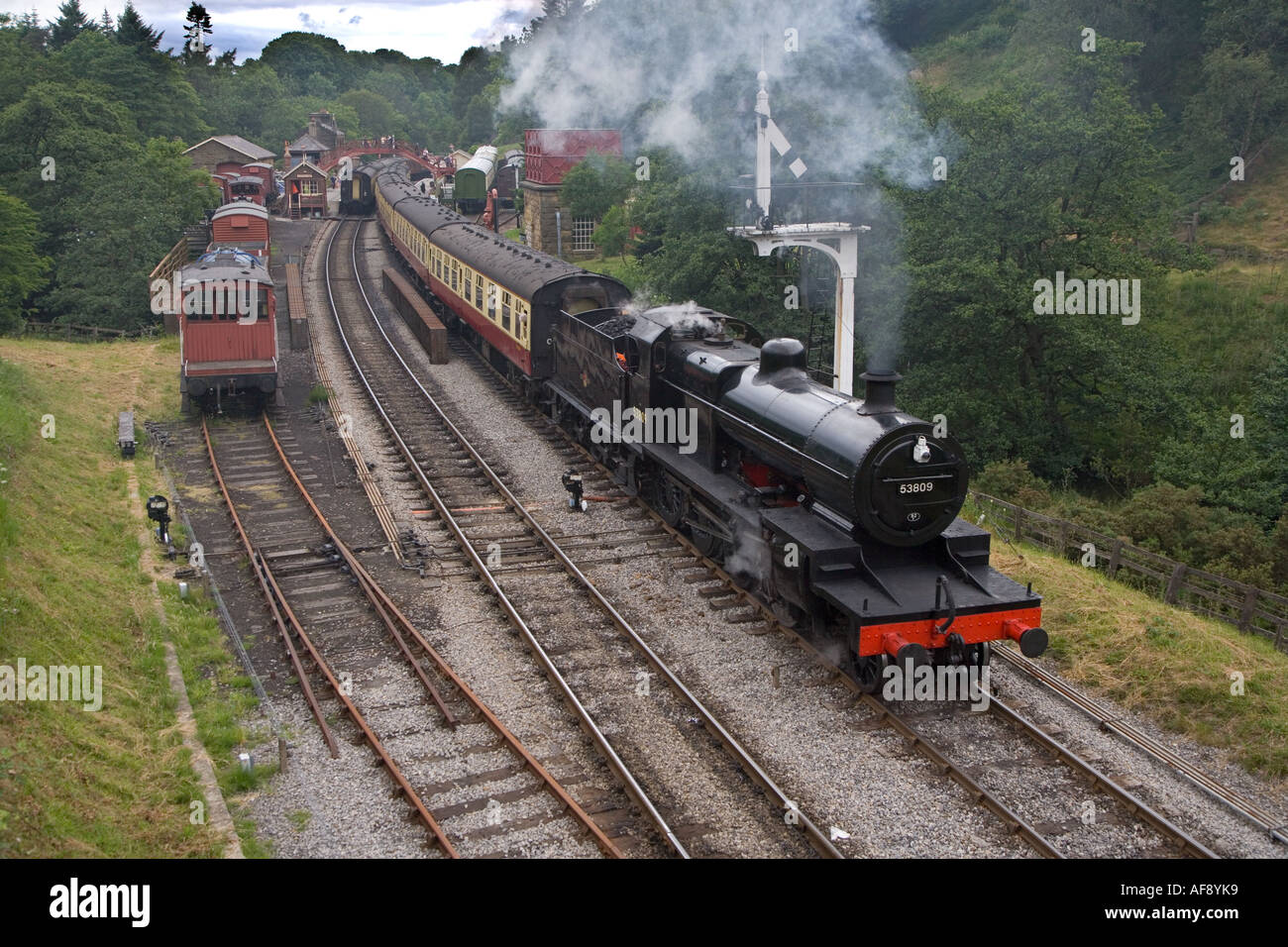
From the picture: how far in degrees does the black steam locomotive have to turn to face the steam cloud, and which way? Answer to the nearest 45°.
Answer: approximately 135° to its left

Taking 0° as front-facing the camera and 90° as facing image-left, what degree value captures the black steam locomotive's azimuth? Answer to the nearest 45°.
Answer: approximately 315°

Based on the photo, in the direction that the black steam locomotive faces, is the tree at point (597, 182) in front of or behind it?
behind

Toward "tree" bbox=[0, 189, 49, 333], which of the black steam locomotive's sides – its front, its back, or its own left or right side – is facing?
back

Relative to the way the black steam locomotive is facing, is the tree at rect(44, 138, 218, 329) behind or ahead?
behind

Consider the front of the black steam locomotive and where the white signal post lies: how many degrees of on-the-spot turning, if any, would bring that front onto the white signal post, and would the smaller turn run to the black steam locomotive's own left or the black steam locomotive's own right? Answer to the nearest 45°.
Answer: approximately 135° to the black steam locomotive's own left

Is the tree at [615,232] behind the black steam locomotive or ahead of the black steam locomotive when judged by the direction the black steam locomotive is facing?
behind

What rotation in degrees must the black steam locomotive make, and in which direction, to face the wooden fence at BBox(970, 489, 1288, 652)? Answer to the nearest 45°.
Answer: approximately 90° to its left

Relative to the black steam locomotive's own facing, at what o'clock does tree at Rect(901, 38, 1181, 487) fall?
The tree is roughly at 8 o'clock from the black steam locomotive.

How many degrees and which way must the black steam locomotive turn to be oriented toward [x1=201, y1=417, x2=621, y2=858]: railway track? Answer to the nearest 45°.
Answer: approximately 135° to its right
